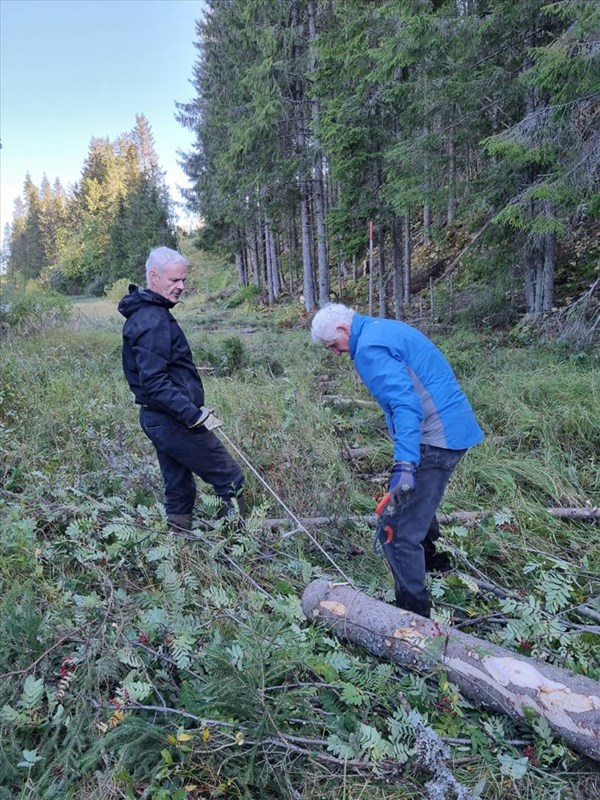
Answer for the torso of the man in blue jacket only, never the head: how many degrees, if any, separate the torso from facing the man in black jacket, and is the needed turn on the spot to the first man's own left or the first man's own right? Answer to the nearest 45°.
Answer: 0° — they already face them

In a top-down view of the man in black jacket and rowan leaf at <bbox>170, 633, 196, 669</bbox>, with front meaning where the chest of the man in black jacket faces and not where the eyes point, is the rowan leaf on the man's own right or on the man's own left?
on the man's own right

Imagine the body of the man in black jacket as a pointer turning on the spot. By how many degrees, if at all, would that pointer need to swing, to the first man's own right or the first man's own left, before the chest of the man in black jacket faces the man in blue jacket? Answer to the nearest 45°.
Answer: approximately 45° to the first man's own right

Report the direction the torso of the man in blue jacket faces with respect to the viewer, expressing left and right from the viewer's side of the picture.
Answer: facing to the left of the viewer

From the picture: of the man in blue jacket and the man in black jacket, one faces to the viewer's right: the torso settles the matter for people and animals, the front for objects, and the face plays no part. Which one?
the man in black jacket

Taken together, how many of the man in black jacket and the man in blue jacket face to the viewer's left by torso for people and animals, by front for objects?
1

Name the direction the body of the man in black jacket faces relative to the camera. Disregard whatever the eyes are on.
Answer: to the viewer's right

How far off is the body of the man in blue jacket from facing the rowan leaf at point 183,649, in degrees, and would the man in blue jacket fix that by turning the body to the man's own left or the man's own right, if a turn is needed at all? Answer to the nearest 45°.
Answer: approximately 45° to the man's own left

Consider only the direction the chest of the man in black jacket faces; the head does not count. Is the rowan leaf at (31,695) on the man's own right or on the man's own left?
on the man's own right
